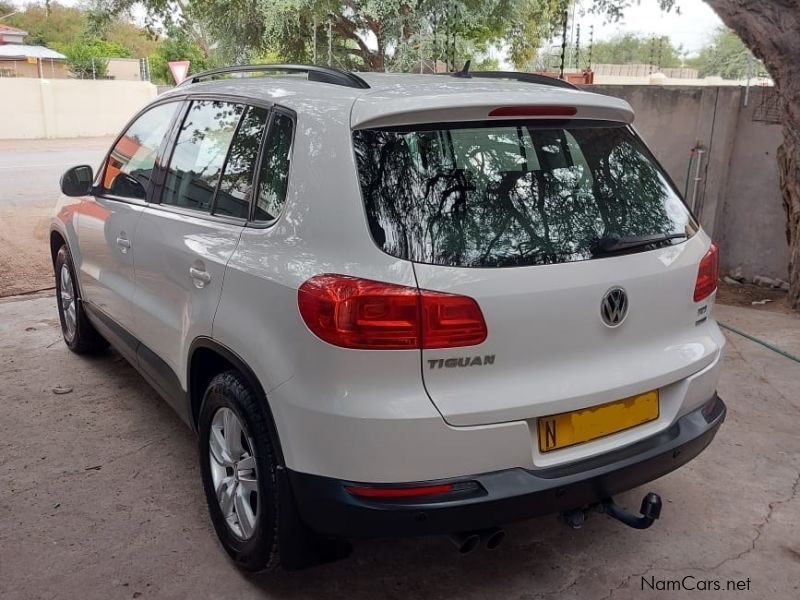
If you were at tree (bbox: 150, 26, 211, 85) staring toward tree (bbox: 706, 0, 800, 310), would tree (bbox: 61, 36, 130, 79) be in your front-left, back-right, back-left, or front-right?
back-right

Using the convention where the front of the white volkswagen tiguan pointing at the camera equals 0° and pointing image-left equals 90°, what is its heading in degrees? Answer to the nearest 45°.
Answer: approximately 135°

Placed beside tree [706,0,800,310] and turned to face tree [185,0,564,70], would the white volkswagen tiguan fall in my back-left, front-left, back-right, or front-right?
back-left
